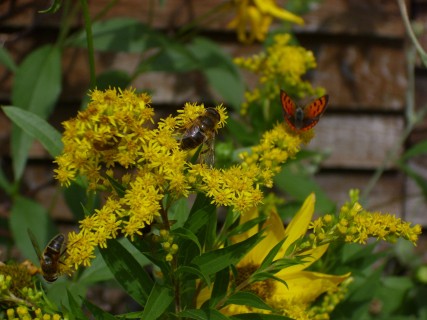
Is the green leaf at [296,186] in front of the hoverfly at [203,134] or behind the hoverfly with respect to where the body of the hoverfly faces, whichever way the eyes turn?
in front

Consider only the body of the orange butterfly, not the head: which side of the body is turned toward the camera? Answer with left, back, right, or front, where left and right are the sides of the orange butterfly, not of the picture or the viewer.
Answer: back

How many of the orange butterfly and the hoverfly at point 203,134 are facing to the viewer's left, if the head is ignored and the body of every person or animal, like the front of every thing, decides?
0

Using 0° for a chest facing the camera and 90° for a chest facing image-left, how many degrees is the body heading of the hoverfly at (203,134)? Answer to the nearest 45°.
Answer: approximately 225°

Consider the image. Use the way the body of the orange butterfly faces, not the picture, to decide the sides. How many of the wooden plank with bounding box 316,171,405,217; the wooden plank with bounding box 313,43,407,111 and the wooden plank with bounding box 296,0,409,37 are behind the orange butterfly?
0
